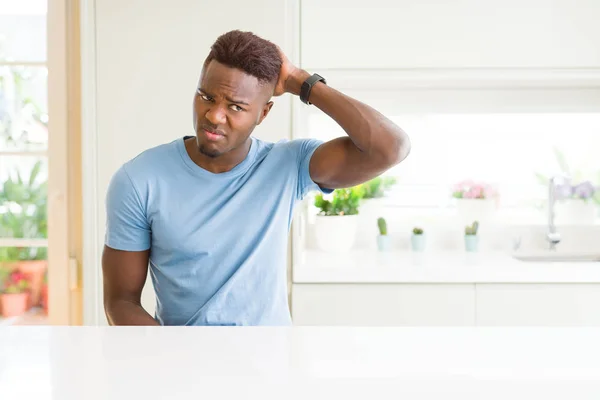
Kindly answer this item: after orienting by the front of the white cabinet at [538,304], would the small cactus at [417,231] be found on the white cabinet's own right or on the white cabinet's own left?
on the white cabinet's own right

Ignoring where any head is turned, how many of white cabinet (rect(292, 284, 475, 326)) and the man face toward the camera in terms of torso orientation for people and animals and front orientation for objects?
2

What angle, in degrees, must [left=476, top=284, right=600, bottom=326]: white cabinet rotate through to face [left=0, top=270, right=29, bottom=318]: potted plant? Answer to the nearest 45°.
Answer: approximately 90° to its right

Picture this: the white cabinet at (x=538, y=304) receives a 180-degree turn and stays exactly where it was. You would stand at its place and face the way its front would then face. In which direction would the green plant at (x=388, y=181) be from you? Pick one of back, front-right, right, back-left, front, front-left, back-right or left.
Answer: front-left

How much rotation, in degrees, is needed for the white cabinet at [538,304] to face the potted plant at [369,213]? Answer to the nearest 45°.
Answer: approximately 135° to its right

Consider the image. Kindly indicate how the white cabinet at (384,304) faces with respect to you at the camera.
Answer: facing the viewer

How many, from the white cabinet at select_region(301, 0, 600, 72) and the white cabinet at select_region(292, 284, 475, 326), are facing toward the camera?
2

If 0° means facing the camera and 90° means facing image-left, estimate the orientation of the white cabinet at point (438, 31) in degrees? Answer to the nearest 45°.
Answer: approximately 0°

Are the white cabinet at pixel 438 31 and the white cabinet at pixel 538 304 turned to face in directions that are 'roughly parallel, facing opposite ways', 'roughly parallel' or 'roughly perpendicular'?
roughly parallel

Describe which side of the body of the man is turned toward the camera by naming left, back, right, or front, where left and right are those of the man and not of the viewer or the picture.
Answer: front

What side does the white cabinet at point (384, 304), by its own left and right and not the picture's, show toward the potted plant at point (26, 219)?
right
